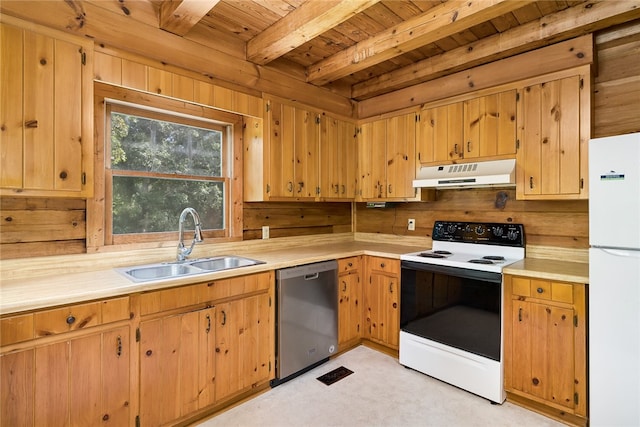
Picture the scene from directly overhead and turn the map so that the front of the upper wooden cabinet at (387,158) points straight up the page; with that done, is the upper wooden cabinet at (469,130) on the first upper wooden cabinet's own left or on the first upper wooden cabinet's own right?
on the first upper wooden cabinet's own left

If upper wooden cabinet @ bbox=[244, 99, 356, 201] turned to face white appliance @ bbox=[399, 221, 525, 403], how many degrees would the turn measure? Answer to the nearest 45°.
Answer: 0° — it already faces it

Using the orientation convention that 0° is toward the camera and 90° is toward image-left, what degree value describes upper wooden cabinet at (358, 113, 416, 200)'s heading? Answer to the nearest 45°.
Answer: approximately 45°
